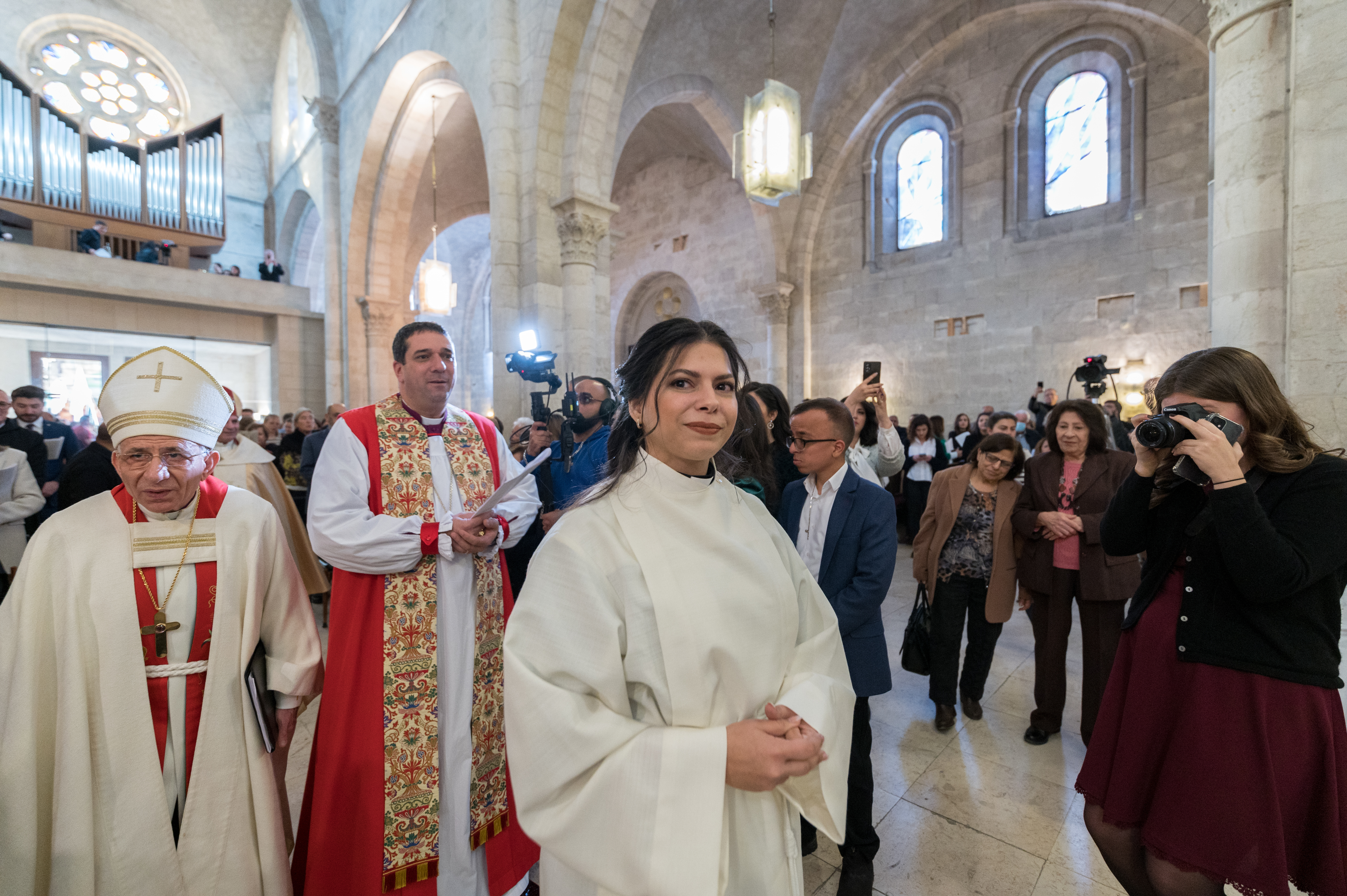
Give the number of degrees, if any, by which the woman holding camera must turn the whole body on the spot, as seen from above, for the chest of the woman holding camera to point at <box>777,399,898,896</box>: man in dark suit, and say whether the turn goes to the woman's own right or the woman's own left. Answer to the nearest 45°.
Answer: approximately 45° to the woman's own right

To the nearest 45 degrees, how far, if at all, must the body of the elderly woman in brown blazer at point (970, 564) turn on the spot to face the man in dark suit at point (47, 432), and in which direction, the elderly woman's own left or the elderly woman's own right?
approximately 90° to the elderly woman's own right

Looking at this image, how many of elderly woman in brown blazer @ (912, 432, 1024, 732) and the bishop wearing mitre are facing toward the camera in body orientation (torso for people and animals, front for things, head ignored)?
2

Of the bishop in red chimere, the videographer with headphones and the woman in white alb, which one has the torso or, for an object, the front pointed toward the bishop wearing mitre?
the videographer with headphones

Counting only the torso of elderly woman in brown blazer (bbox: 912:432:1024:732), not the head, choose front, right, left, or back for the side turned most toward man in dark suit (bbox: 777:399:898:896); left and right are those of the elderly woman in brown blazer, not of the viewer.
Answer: front

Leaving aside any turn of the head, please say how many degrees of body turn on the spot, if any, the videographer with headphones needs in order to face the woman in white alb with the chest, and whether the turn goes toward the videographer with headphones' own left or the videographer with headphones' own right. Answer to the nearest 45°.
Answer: approximately 45° to the videographer with headphones' own left

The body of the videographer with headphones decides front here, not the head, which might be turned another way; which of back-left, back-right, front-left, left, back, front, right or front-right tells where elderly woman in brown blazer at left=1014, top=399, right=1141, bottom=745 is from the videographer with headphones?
back-left

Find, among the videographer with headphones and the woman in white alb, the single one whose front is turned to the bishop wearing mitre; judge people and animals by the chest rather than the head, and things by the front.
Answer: the videographer with headphones

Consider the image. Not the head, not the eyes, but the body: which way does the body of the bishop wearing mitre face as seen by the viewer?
toward the camera

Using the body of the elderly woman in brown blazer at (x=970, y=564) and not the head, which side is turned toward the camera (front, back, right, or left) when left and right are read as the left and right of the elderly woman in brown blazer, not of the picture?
front

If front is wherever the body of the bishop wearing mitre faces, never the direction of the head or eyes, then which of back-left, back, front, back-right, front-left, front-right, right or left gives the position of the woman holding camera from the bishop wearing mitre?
front-left

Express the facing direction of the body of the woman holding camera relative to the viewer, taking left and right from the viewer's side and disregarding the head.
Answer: facing the viewer and to the left of the viewer

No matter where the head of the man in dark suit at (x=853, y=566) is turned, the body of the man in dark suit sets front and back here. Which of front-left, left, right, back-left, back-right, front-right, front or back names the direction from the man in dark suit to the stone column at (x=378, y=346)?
right

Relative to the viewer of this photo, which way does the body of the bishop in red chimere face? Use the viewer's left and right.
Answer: facing the viewer and to the right of the viewer
